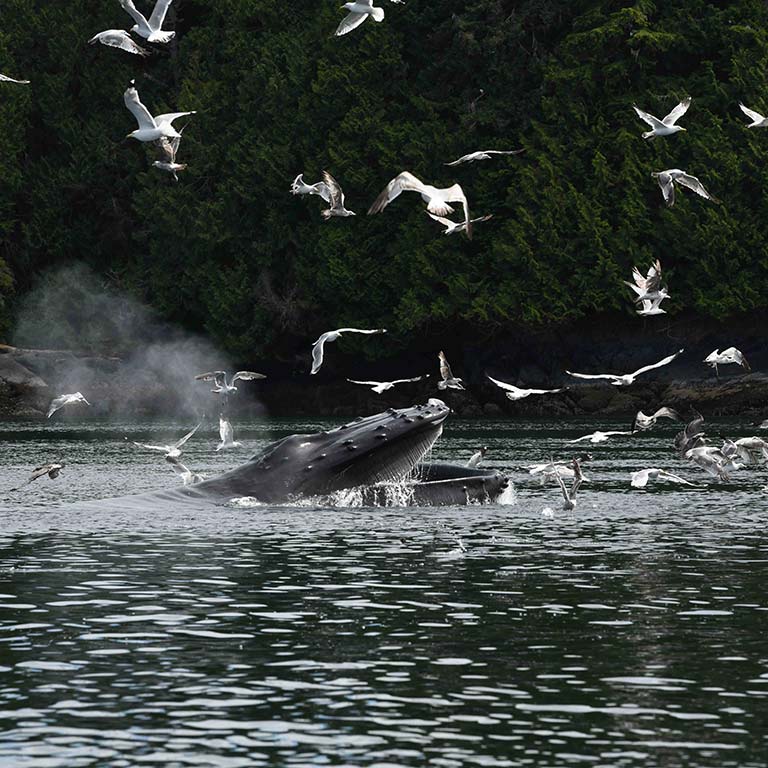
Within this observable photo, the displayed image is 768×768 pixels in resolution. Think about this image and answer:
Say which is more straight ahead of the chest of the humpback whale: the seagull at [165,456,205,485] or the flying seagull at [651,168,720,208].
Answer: the flying seagull

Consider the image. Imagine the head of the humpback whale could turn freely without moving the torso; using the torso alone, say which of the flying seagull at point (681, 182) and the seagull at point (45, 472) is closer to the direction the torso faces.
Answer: the flying seagull

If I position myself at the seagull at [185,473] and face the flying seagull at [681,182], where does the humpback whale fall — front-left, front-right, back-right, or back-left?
front-right

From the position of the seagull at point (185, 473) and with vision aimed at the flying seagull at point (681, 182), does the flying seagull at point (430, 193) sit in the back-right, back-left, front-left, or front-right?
front-right

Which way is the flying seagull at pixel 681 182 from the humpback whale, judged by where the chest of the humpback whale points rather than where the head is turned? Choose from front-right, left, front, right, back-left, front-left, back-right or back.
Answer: front-left

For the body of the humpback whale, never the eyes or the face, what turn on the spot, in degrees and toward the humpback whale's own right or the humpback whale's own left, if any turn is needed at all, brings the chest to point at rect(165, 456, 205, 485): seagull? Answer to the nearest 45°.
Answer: approximately 135° to the humpback whale's own left

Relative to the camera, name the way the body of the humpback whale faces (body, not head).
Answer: to the viewer's right
